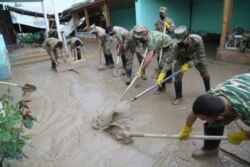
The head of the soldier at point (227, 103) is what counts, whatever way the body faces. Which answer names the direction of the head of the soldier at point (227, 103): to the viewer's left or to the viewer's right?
to the viewer's left

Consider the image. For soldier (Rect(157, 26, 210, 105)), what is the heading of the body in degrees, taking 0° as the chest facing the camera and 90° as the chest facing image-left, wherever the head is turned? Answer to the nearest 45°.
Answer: approximately 45°

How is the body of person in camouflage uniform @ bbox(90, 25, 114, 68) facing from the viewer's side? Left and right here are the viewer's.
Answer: facing to the left of the viewer

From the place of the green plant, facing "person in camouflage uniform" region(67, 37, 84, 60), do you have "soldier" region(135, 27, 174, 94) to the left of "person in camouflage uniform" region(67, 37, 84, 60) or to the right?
right

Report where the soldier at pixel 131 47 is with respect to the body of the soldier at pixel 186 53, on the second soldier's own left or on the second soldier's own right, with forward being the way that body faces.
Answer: on the second soldier's own right

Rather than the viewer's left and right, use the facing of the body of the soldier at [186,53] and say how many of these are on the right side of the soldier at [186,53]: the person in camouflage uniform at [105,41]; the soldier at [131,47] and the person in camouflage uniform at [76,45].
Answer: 3

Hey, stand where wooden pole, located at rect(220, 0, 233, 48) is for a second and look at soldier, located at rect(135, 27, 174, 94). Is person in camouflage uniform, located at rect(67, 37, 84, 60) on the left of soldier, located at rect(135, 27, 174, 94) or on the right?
right

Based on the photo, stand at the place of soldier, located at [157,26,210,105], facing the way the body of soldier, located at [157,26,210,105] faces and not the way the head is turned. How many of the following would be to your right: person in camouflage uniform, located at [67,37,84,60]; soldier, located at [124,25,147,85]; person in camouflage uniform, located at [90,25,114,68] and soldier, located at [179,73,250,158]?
3

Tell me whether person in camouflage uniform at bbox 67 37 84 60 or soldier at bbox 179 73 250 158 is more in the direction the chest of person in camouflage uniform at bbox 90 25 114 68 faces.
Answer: the person in camouflage uniform
